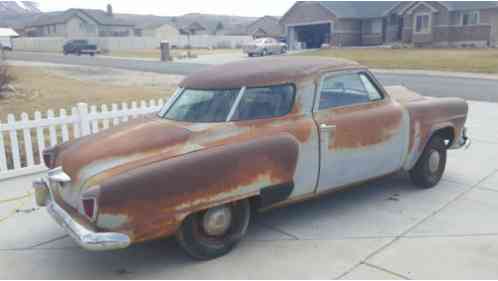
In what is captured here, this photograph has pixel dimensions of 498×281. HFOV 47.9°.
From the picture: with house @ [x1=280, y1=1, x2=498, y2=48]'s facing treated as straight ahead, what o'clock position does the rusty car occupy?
The rusty car is roughly at 12 o'clock from the house.

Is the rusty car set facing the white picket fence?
no

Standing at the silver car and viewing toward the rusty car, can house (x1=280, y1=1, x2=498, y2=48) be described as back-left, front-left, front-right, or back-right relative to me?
back-left

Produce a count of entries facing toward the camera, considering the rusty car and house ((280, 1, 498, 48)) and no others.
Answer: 1

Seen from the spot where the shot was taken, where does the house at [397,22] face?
facing the viewer

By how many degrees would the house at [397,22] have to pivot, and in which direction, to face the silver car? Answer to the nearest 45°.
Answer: approximately 45° to its right

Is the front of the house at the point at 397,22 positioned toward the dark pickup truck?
no

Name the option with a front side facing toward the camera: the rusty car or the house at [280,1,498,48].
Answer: the house

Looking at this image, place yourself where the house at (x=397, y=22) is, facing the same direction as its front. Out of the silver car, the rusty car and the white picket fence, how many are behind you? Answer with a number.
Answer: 0

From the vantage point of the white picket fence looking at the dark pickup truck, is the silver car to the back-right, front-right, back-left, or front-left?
front-right

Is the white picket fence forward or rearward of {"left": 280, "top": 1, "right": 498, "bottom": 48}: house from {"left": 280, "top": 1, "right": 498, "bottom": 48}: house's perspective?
forward

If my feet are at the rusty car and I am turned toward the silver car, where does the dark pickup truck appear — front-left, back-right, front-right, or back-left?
front-left
